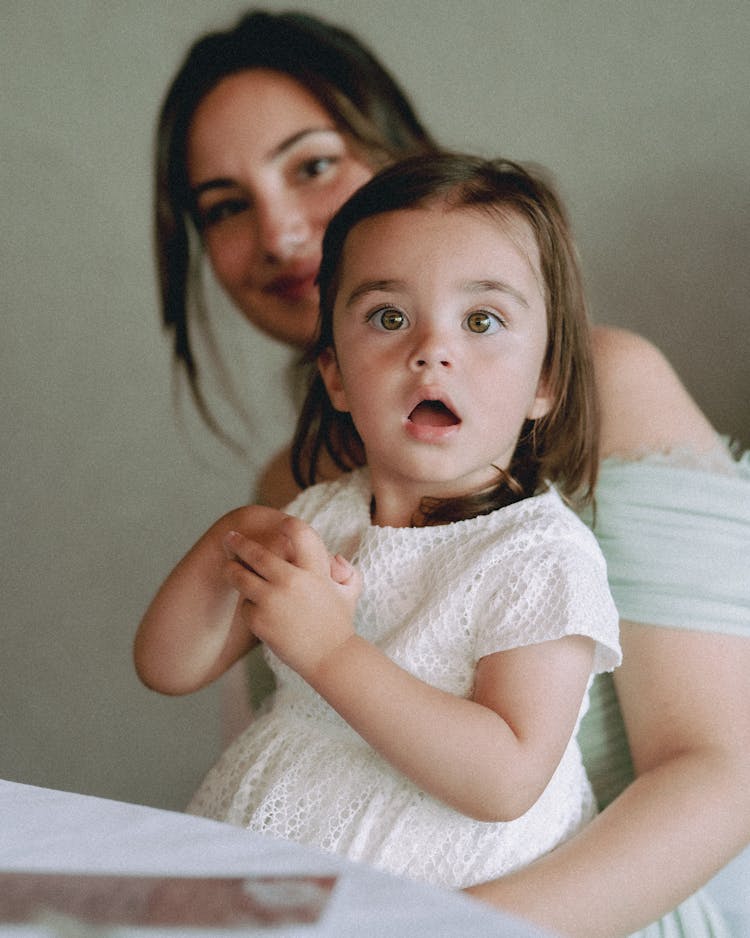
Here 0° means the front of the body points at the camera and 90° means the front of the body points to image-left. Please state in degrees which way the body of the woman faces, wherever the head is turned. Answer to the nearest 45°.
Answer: approximately 45°

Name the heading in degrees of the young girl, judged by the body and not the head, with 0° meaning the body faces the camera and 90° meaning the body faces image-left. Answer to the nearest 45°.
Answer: approximately 45°
